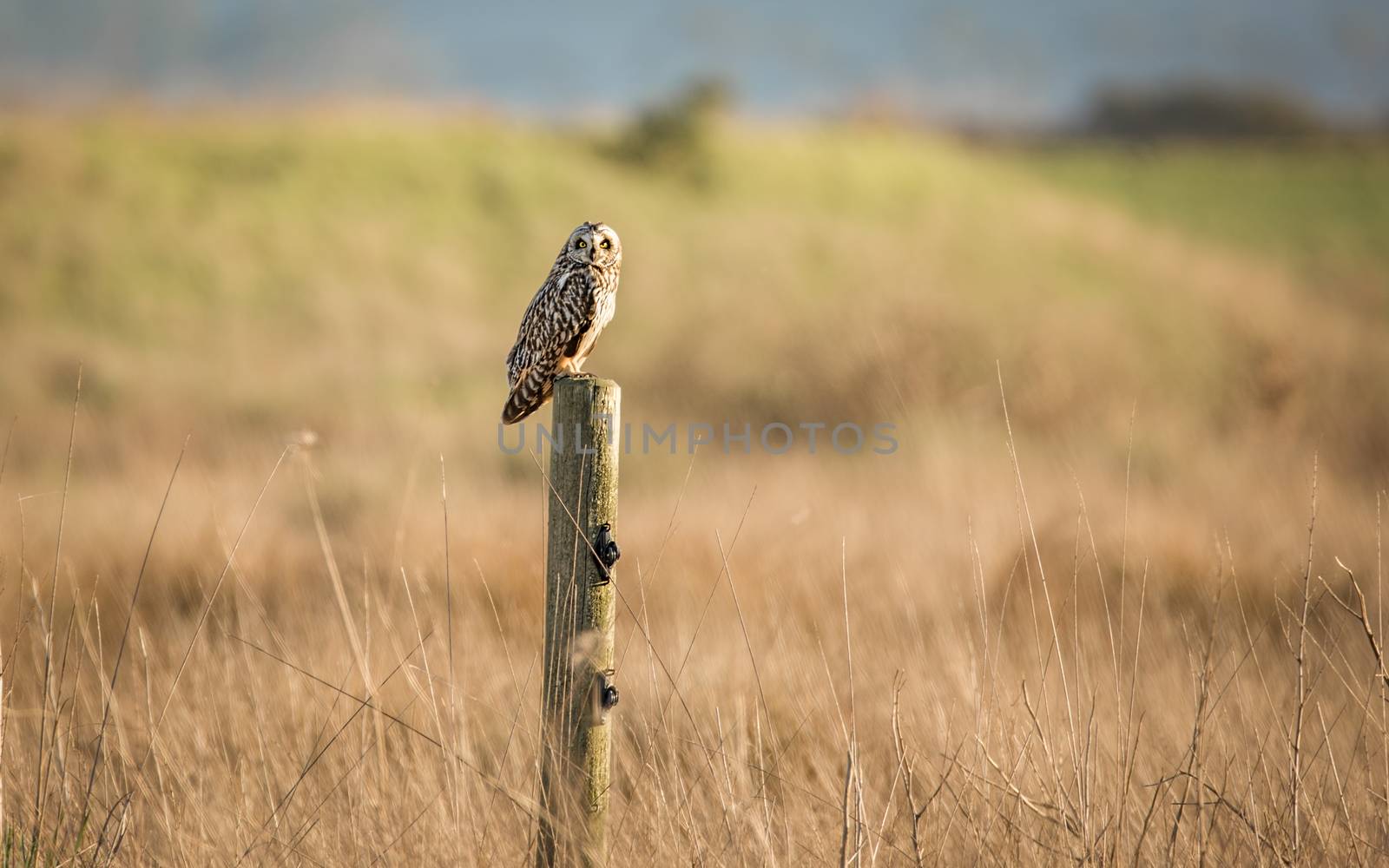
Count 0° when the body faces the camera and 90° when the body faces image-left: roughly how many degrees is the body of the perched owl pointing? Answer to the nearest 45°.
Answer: approximately 270°
